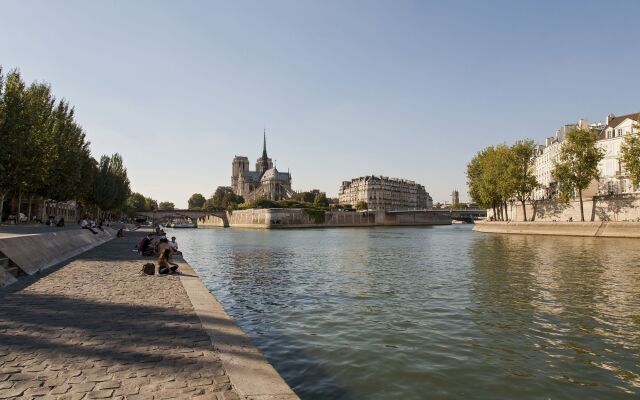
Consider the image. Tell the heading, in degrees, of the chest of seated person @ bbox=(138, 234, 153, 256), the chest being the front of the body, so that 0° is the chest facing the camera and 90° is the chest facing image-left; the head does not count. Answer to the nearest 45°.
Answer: approximately 270°

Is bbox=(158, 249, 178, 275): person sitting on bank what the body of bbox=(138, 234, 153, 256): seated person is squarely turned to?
no
